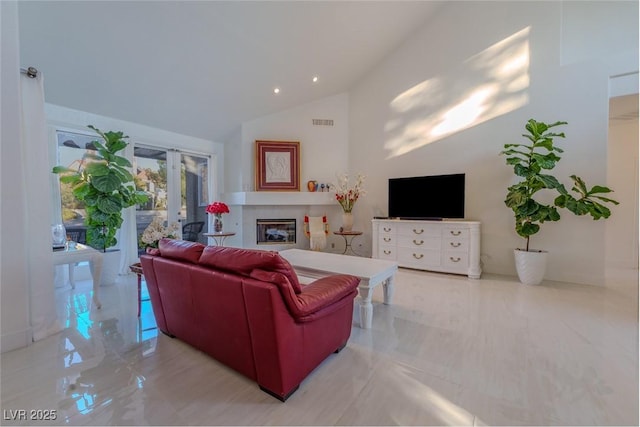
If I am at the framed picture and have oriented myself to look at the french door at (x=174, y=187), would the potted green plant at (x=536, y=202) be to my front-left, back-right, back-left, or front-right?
back-left

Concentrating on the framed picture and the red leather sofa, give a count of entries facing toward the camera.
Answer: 1

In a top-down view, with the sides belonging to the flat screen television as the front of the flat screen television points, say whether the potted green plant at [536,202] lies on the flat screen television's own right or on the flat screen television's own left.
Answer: on the flat screen television's own left

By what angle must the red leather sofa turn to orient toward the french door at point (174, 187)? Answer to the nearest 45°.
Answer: approximately 45° to its left

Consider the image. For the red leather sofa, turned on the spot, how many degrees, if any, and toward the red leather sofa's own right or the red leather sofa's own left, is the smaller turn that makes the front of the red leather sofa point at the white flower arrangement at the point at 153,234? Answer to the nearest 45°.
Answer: approximately 90° to the red leather sofa's own left

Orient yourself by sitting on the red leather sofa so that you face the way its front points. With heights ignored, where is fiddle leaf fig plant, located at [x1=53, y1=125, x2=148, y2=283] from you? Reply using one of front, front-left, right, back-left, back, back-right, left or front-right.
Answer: left

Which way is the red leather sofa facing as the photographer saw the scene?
facing away from the viewer and to the right of the viewer

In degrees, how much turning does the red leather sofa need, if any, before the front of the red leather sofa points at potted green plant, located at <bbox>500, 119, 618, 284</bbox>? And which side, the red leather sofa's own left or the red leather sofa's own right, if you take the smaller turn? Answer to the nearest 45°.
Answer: approximately 45° to the red leather sofa's own right

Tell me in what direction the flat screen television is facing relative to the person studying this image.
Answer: facing the viewer and to the left of the viewer

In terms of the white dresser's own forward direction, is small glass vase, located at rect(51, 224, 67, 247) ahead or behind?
ahead

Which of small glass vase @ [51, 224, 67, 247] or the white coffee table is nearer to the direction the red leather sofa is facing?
the white coffee table

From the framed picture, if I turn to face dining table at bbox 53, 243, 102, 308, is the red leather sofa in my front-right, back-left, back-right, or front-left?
front-left

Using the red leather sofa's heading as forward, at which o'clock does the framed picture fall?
The framed picture is roughly at 11 o'clock from the red leather sofa.

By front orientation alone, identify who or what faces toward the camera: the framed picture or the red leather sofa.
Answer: the framed picture

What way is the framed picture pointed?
toward the camera

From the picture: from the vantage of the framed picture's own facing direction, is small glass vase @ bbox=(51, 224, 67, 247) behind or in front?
in front
